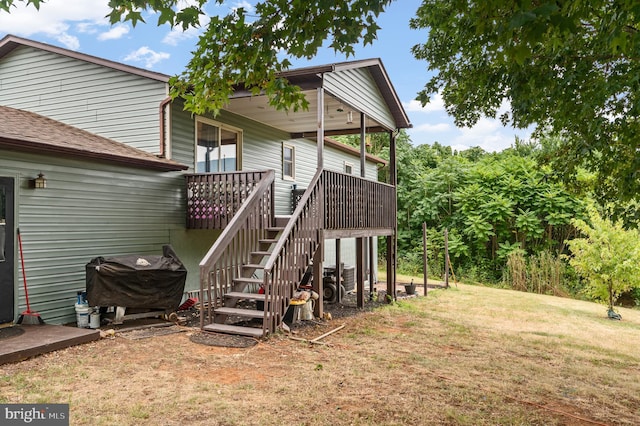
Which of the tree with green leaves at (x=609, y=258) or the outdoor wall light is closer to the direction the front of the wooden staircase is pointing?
the outdoor wall light

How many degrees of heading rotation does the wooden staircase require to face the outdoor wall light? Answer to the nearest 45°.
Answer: approximately 45° to its right

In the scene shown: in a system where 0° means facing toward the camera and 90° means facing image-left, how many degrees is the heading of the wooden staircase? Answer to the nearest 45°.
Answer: approximately 45°

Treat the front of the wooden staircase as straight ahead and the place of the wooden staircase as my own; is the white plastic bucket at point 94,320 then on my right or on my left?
on my right

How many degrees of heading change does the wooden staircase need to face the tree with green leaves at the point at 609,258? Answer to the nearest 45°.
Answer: approximately 135° to its left

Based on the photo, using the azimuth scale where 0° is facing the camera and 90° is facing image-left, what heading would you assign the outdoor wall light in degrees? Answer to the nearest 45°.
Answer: approximately 315°
